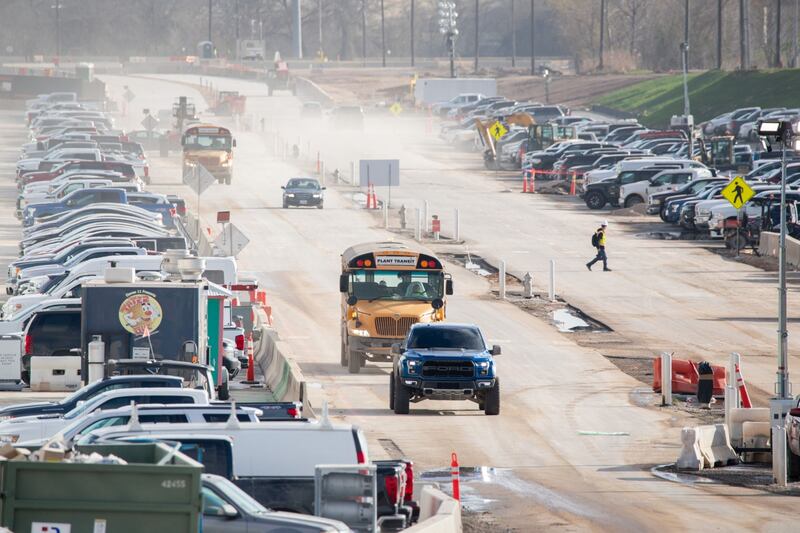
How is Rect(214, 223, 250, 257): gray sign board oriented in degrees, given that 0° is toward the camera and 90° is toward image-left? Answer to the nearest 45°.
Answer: approximately 180°

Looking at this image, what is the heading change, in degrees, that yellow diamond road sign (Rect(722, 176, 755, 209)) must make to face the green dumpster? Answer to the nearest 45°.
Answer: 0° — it already faces it

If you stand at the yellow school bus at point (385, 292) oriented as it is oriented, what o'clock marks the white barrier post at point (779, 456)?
The white barrier post is roughly at 11 o'clock from the yellow school bus.

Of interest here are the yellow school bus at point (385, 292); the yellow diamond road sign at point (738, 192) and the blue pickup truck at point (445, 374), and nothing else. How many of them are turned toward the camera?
3

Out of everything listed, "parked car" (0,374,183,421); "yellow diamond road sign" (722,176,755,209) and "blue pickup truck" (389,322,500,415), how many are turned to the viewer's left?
1

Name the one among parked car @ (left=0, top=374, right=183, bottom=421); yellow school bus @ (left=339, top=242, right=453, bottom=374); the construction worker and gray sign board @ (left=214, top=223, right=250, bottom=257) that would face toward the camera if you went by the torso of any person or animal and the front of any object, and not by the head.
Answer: the yellow school bus

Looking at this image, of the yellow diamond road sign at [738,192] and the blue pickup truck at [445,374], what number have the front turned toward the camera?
2

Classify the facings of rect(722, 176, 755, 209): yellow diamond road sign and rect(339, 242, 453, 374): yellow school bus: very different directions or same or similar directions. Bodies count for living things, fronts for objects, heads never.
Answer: same or similar directions

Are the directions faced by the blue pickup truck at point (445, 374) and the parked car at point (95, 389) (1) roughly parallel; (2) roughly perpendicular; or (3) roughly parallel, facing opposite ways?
roughly perpendicular

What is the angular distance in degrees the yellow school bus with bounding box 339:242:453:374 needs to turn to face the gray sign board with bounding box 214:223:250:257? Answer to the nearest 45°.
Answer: approximately 135° to its right

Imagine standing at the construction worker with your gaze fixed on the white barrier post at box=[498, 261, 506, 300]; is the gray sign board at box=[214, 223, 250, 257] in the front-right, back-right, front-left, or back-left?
front-right

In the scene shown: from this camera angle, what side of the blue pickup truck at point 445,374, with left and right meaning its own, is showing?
front

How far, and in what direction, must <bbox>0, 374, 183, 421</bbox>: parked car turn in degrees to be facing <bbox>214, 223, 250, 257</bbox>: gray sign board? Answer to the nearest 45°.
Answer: approximately 90° to its right

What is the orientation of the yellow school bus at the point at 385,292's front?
toward the camera
